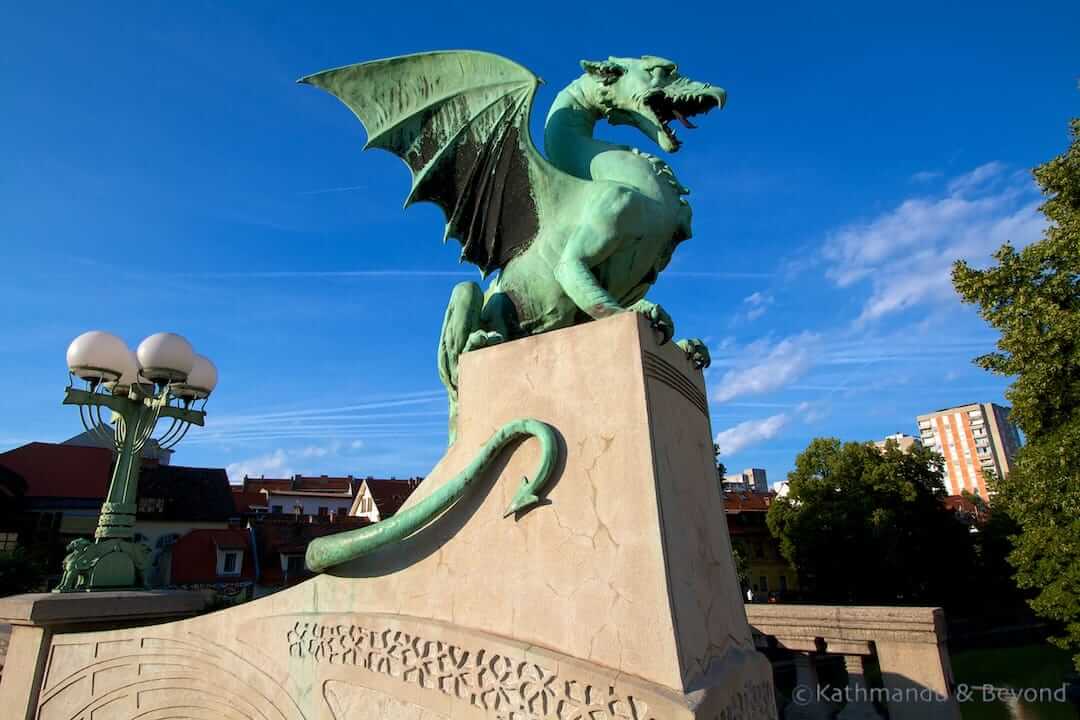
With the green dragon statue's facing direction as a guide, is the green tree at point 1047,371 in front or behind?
in front

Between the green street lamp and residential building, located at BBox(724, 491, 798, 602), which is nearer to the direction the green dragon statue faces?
the residential building

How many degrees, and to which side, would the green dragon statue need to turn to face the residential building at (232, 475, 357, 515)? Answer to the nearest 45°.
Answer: approximately 90° to its left

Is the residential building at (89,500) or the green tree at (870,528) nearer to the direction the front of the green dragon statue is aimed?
the green tree

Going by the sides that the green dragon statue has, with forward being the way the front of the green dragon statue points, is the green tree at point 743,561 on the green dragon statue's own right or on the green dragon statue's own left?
on the green dragon statue's own left

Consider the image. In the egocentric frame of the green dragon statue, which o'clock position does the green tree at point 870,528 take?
The green tree is roughly at 10 o'clock from the green dragon statue.

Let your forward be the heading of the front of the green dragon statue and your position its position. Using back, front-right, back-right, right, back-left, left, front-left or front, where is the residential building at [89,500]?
back-left

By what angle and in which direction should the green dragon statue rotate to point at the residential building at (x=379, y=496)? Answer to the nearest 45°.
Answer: approximately 90° to its left

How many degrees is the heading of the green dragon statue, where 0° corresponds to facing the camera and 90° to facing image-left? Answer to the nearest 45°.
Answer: approximately 270°
